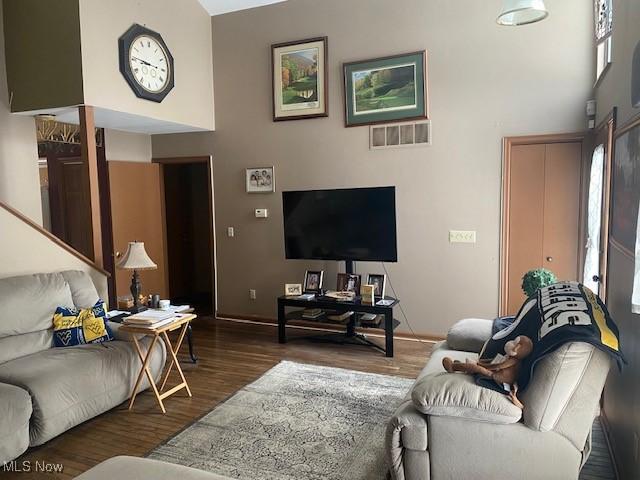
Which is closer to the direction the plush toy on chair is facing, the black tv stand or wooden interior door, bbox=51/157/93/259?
the wooden interior door

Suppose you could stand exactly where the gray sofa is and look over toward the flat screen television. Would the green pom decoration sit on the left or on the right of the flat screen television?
right

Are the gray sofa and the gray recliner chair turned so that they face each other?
yes

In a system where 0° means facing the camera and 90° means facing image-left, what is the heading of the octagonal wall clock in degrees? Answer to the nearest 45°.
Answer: approximately 315°

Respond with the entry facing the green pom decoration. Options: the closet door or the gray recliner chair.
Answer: the closet door

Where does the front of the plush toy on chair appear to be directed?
to the viewer's left

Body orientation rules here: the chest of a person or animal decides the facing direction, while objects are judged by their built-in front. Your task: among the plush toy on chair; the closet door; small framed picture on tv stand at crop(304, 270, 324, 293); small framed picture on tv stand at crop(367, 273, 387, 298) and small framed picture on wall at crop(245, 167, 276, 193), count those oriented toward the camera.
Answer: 4

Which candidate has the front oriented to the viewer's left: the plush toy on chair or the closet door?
the plush toy on chair

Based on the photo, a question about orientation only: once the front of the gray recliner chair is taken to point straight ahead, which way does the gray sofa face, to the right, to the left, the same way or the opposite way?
the opposite way

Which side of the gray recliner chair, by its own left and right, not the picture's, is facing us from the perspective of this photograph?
left

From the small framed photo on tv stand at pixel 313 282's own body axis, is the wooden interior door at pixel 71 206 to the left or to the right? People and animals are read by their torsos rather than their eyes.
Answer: on its right

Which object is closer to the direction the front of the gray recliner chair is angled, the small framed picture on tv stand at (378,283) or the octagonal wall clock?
the octagonal wall clock

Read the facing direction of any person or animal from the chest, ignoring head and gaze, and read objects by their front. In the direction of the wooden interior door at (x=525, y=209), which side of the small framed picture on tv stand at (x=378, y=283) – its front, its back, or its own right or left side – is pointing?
left
